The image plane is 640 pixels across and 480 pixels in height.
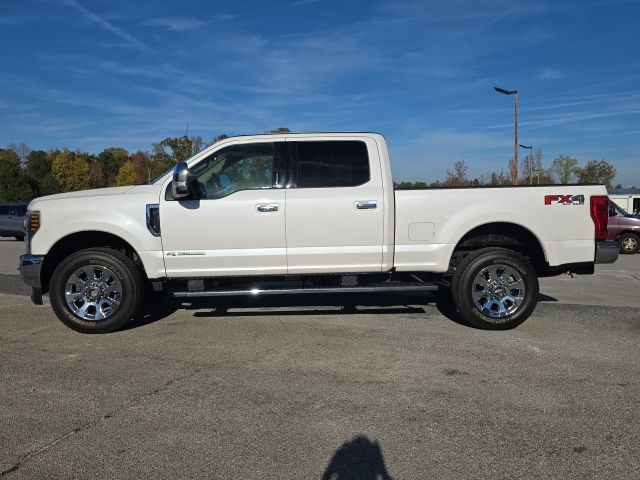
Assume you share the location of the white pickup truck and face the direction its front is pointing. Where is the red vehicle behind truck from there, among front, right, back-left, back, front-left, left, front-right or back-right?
back-right

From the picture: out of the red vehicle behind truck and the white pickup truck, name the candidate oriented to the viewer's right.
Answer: the red vehicle behind truck

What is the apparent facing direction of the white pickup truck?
to the viewer's left

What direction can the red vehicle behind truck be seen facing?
to the viewer's right

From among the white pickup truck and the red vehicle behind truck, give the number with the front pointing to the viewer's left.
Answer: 1
